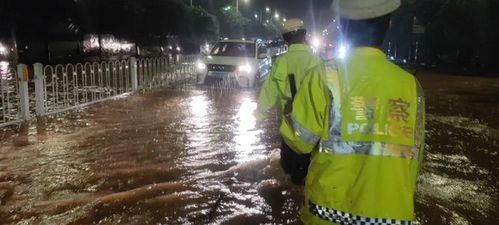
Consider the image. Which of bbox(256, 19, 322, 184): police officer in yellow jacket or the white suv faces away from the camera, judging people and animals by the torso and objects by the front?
the police officer in yellow jacket

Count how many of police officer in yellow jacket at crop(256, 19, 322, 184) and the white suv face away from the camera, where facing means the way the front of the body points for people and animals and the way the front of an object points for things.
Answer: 1

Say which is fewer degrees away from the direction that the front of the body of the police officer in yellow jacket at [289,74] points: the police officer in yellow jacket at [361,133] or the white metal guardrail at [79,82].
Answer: the white metal guardrail

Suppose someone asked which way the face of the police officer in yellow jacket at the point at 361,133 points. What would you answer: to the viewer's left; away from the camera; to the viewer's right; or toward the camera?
away from the camera

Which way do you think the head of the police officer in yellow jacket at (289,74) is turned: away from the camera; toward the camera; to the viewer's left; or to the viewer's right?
away from the camera

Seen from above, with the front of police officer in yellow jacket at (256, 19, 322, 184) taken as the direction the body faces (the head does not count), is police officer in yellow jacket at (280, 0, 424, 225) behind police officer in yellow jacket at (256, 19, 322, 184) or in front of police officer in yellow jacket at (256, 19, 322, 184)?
behind

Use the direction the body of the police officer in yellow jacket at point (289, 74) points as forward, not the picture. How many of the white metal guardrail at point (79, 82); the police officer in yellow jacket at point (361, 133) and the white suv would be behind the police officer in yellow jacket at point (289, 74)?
1

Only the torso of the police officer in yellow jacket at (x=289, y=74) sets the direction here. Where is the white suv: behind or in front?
in front

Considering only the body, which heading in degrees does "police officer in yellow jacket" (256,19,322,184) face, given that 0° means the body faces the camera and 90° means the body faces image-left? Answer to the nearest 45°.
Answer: approximately 180°

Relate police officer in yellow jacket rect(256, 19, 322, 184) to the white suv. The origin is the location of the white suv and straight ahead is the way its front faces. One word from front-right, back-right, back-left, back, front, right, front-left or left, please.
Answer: front-left

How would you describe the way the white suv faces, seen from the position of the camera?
facing the viewer and to the left of the viewer

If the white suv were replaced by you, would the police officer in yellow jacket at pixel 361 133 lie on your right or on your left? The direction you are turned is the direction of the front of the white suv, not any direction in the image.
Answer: on your left
